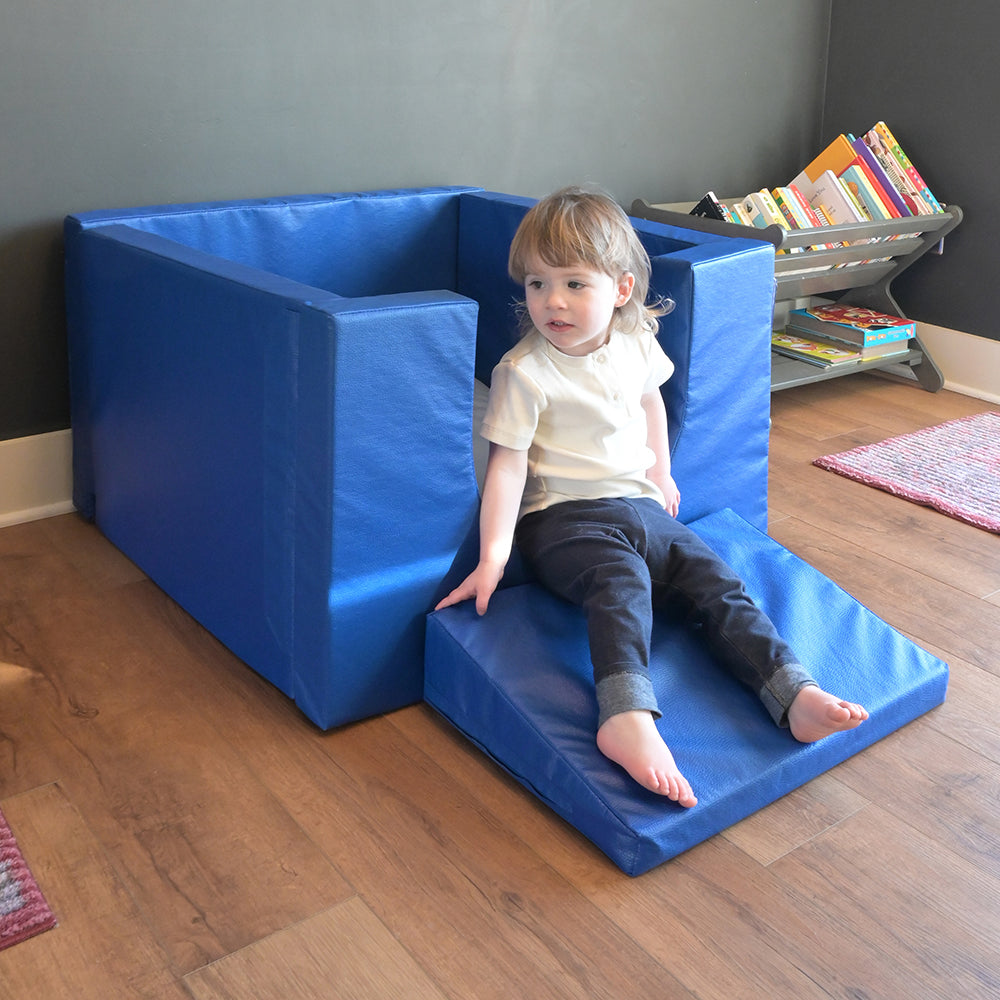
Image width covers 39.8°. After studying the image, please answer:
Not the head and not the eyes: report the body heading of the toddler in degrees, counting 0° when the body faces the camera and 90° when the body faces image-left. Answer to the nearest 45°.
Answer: approximately 315°

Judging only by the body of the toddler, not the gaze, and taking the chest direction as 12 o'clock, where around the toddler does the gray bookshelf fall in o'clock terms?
The gray bookshelf is roughly at 8 o'clock from the toddler.

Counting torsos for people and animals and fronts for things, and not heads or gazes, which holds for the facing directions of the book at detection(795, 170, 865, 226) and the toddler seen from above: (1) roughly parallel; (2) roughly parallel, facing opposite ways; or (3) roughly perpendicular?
roughly perpendicular

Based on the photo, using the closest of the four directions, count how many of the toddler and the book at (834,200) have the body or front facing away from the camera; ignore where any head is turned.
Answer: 0

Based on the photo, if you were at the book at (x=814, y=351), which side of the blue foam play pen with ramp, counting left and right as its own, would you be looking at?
left

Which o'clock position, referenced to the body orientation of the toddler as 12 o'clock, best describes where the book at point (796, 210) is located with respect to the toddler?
The book is roughly at 8 o'clock from the toddler.

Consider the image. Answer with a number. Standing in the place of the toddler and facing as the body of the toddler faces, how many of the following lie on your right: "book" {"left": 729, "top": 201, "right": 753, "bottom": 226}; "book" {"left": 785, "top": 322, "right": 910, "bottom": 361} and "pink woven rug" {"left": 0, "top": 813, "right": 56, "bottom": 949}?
1

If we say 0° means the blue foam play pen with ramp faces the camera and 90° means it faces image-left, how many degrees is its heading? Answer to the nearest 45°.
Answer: approximately 315°

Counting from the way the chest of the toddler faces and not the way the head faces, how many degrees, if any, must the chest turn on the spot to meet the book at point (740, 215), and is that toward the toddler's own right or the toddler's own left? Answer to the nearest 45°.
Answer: approximately 135° to the toddler's own left

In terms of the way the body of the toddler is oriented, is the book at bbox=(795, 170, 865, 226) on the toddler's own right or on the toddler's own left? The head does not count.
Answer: on the toddler's own left

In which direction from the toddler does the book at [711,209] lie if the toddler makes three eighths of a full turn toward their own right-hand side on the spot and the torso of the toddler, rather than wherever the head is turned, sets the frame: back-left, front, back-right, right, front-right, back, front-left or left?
right

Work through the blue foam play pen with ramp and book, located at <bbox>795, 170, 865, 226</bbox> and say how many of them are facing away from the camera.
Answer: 0
